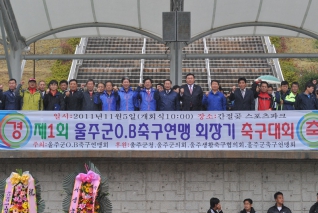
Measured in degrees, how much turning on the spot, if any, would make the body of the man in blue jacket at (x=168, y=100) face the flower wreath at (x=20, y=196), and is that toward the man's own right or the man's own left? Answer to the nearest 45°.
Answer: approximately 45° to the man's own right

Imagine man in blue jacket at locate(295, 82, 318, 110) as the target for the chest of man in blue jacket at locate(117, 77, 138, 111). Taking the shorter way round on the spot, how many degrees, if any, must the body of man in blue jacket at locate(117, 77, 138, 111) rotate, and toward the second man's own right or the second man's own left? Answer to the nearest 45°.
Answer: approximately 90° to the second man's own left

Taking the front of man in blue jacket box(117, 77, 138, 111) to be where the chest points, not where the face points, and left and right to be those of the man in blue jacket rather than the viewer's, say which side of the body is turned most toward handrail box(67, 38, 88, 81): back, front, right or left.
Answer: back

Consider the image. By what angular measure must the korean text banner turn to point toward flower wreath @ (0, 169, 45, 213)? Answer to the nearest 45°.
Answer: approximately 45° to its right

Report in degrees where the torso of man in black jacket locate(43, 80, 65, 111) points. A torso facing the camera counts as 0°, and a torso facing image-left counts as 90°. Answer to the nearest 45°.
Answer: approximately 0°

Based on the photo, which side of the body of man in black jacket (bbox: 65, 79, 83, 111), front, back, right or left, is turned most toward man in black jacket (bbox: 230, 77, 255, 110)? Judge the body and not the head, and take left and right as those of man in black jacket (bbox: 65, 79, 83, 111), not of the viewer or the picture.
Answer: left

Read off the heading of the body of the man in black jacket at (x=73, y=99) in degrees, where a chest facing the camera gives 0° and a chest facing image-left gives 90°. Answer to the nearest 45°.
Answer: approximately 0°

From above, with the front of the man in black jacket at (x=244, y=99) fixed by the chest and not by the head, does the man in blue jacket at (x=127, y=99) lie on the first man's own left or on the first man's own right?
on the first man's own right

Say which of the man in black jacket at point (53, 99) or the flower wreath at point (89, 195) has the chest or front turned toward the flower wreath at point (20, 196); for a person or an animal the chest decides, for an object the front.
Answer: the man in black jacket

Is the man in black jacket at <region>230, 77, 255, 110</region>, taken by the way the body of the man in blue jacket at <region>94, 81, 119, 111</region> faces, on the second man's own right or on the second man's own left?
on the second man's own left
